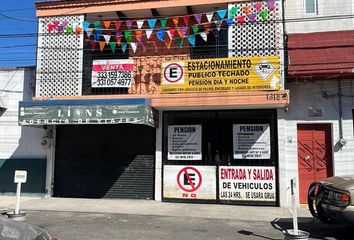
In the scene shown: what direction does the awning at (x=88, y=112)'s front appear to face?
toward the camera

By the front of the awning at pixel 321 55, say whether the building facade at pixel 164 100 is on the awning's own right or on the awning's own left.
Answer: on the awning's own right

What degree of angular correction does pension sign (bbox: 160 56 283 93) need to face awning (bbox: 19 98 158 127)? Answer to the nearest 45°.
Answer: approximately 90° to its right

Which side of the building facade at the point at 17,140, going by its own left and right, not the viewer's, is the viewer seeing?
front

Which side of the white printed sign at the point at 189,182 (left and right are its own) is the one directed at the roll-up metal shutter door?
right

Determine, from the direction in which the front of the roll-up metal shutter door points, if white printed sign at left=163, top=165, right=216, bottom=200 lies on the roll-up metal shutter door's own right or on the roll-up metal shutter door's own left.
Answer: on the roll-up metal shutter door's own left

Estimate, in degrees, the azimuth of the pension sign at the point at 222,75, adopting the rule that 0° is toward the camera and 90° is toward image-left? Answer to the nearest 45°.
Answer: approximately 0°

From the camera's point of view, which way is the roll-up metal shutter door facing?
toward the camera

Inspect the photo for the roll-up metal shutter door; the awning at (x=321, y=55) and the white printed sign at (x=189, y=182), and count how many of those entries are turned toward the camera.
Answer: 3

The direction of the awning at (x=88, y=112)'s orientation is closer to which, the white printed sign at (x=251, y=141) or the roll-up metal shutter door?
the white printed sign

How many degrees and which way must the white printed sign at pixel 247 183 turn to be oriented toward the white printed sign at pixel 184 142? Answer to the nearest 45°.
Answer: approximately 90° to its right
